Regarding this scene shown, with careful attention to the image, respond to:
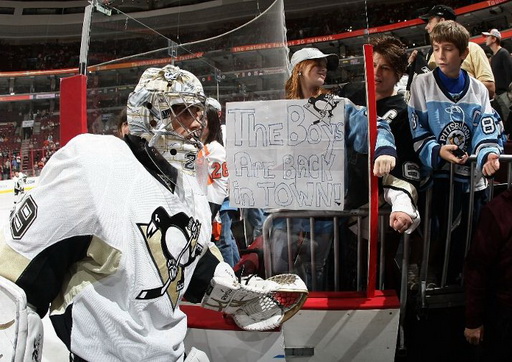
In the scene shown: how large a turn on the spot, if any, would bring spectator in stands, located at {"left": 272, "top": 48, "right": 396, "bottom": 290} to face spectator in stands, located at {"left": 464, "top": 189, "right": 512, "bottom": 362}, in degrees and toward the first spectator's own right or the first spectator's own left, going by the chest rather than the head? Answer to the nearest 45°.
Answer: approximately 45° to the first spectator's own left

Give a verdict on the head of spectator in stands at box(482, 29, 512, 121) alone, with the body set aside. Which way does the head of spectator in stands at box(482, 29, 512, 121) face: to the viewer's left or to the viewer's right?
to the viewer's left

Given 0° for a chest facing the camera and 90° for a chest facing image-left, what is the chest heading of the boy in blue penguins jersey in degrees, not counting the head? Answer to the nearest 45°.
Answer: approximately 0°

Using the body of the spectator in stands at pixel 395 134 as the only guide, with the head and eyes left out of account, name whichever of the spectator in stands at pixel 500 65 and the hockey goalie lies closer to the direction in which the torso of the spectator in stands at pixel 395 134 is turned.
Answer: the hockey goalie

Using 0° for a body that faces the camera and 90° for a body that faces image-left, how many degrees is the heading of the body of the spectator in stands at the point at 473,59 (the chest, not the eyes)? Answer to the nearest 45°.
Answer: approximately 45°

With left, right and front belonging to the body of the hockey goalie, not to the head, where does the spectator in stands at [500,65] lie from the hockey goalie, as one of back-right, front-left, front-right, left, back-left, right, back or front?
left

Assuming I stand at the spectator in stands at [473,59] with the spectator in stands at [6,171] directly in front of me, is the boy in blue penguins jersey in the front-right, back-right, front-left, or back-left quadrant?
back-left

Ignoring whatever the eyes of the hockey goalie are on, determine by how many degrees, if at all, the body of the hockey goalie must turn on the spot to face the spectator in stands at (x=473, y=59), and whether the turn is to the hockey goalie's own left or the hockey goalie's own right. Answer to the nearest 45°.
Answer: approximately 90° to the hockey goalie's own left

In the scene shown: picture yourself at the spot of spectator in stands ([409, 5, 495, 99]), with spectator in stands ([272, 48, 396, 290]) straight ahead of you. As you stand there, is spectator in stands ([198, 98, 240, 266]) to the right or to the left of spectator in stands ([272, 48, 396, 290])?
right

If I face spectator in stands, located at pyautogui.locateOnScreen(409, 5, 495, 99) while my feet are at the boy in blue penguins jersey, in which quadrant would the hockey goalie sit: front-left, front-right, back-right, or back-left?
back-left

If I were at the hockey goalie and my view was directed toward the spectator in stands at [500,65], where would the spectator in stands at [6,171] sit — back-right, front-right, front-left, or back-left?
front-left
